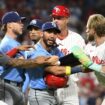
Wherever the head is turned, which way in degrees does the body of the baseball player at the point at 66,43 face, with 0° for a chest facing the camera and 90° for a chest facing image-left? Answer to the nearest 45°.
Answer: approximately 45°

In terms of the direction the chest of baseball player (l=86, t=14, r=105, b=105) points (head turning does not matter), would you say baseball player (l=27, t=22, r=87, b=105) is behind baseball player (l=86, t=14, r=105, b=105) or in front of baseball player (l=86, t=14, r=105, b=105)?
in front

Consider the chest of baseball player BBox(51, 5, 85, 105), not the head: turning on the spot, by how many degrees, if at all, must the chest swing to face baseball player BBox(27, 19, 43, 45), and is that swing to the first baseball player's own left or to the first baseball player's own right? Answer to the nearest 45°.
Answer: approximately 45° to the first baseball player's own right

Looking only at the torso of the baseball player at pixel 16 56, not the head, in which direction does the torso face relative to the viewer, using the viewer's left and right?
facing to the right of the viewer

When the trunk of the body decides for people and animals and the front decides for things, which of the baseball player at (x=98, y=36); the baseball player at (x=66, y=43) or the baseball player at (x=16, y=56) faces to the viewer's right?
the baseball player at (x=16, y=56)

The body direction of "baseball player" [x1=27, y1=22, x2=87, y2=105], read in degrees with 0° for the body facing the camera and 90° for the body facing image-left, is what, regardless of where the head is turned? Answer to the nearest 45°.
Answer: approximately 315°

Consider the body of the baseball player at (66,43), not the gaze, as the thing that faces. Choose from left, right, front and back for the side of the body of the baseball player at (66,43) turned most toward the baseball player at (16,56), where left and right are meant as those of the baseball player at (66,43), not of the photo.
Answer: front

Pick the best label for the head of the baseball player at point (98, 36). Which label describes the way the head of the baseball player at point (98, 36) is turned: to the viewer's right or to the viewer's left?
to the viewer's left
